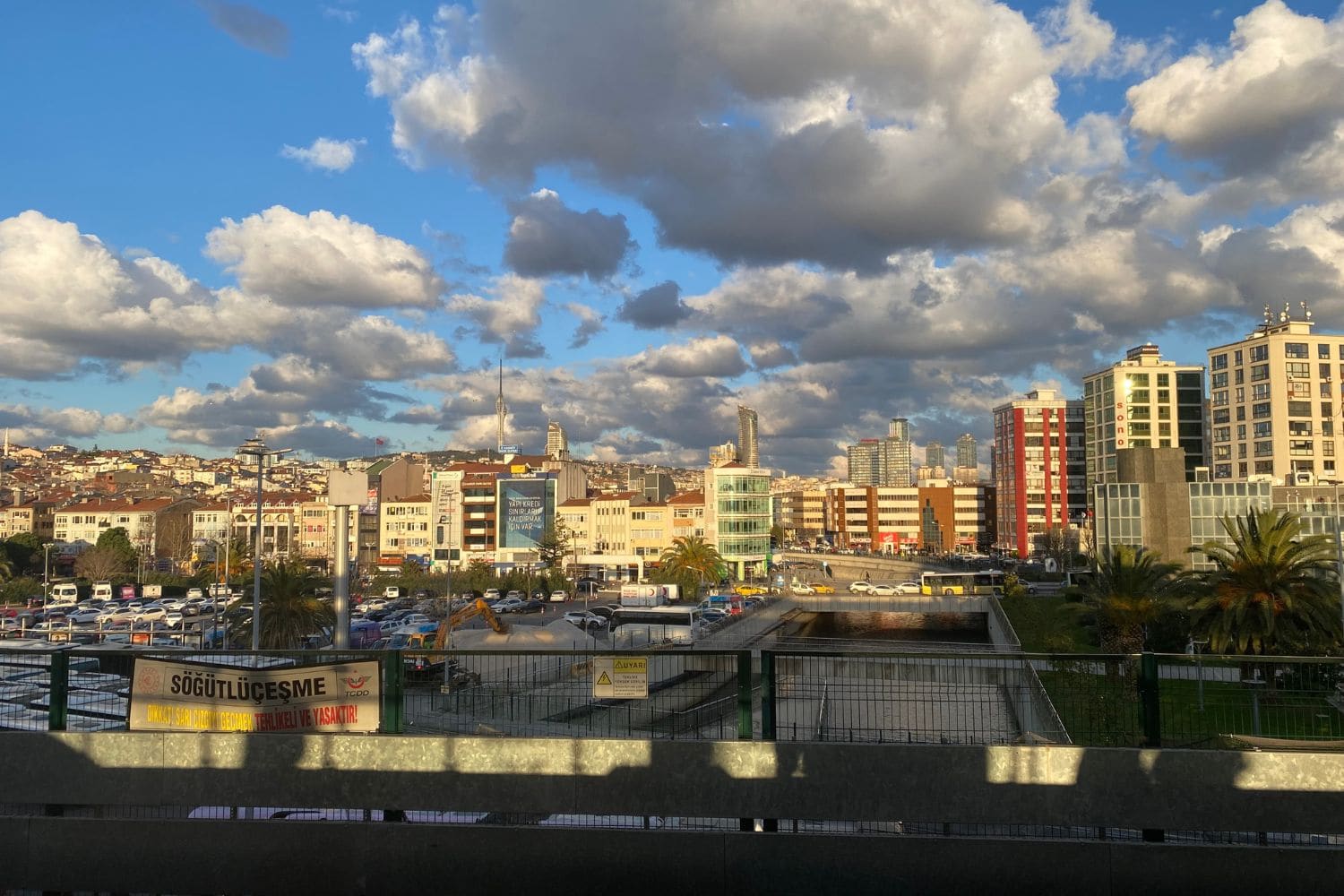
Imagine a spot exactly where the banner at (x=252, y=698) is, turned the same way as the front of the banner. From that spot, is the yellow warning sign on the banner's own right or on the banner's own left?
on the banner's own left

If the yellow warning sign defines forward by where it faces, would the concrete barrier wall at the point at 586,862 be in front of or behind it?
in front

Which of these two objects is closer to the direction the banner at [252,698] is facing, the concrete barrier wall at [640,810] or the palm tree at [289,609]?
the concrete barrier wall

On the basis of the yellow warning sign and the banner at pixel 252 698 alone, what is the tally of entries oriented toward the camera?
2

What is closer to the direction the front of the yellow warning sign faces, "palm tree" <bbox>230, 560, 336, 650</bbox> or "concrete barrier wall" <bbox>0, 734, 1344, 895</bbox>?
the concrete barrier wall

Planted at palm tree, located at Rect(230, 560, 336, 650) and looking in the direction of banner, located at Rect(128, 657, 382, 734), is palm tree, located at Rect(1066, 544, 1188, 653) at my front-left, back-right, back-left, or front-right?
front-left

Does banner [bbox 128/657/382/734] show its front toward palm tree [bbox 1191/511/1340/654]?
no

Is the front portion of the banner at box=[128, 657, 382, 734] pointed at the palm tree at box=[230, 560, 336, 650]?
no

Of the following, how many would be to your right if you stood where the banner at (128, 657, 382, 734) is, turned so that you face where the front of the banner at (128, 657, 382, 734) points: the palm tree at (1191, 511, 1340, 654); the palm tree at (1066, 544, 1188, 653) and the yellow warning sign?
0

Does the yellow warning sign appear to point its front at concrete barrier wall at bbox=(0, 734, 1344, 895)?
yes

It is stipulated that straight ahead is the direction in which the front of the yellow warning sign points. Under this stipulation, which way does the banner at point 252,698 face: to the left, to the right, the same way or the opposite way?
the same way

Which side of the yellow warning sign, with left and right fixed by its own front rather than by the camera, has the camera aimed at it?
front
